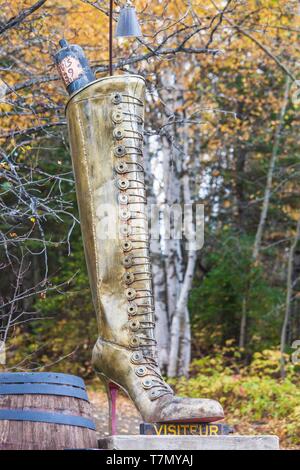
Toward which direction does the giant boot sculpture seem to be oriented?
to the viewer's right

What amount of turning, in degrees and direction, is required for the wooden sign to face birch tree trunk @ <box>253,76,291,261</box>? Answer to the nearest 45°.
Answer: approximately 180°

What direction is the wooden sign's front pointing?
toward the camera
